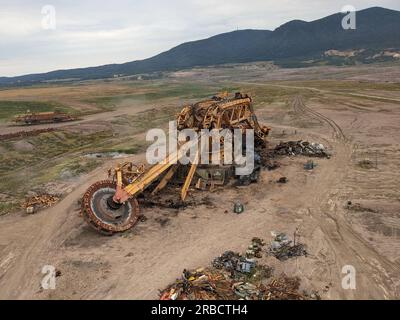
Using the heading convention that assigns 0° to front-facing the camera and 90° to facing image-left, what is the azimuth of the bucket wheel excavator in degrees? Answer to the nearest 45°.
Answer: approximately 45°

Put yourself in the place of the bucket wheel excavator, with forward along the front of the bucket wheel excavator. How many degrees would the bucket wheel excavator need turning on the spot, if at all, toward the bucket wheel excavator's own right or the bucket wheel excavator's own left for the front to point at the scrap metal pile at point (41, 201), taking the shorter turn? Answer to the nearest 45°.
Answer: approximately 45° to the bucket wheel excavator's own right

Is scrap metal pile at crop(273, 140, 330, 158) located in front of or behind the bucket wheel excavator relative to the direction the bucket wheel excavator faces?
behind
